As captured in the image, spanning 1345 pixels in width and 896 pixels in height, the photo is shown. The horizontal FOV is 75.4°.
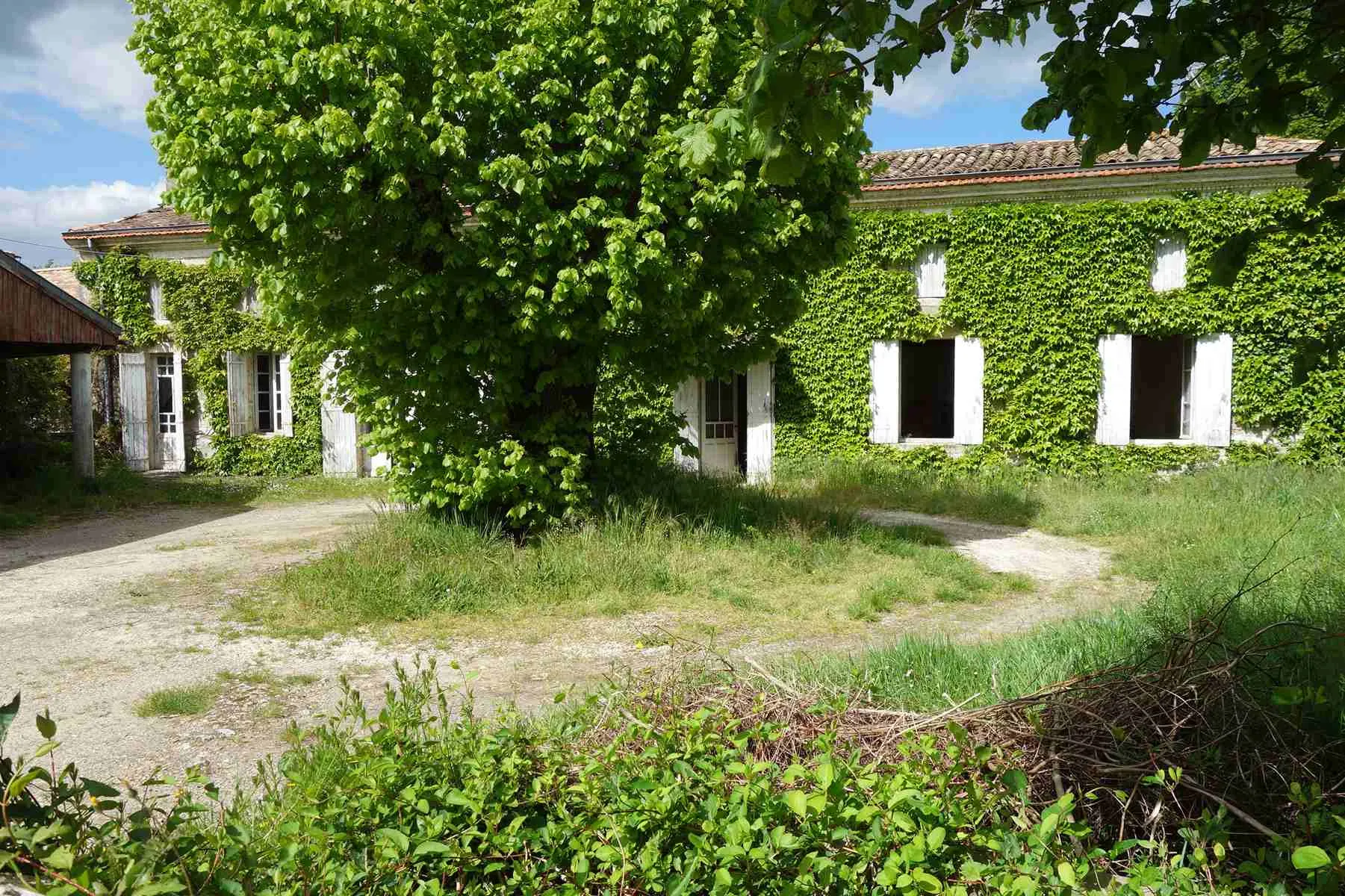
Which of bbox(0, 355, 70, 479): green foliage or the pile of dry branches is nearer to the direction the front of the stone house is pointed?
the pile of dry branches

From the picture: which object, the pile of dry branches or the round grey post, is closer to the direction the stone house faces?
the pile of dry branches

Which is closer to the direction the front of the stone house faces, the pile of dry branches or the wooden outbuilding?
the pile of dry branches

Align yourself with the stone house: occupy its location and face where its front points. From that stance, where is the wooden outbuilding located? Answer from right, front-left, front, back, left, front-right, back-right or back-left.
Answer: right

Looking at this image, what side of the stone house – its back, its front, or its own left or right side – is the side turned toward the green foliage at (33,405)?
right

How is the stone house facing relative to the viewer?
toward the camera

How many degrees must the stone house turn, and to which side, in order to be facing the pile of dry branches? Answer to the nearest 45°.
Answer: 0° — it already faces it

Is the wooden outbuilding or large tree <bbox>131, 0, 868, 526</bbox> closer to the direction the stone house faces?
the large tree

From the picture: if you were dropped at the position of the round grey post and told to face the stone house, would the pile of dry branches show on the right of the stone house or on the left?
right

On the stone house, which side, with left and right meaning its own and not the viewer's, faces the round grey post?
right
